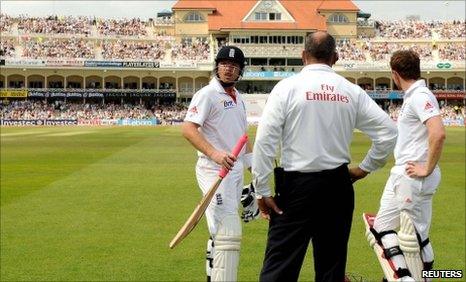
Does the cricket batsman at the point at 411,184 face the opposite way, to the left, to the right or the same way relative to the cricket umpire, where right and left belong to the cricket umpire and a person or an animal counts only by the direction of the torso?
to the left

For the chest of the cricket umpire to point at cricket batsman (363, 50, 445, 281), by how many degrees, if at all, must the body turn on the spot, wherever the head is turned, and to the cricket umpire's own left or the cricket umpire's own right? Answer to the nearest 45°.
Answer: approximately 45° to the cricket umpire's own right

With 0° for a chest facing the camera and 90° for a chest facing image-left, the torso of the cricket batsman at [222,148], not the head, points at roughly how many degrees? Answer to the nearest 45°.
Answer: approximately 315°

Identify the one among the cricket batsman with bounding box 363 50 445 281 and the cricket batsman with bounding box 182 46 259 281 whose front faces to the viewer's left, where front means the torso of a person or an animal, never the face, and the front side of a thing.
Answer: the cricket batsman with bounding box 363 50 445 281

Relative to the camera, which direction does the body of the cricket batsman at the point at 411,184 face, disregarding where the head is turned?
to the viewer's left

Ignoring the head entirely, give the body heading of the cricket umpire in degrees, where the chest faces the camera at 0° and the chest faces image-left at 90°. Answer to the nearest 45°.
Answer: approximately 180°

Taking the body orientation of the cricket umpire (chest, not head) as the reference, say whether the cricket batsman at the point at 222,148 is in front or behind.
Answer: in front

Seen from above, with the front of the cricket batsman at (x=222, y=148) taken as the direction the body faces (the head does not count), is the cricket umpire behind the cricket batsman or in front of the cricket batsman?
in front

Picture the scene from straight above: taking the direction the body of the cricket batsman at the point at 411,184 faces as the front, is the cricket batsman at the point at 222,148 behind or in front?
in front

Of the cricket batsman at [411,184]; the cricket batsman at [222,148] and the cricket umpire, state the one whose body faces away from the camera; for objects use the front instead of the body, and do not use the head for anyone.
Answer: the cricket umpire

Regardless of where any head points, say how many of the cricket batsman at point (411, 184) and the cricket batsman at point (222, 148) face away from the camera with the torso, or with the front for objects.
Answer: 0

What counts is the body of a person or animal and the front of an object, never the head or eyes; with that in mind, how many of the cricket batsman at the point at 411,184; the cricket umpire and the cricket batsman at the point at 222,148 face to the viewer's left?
1

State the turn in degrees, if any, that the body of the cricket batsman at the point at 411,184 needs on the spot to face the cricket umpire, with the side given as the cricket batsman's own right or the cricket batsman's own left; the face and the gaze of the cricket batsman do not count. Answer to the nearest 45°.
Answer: approximately 45° to the cricket batsman's own left
